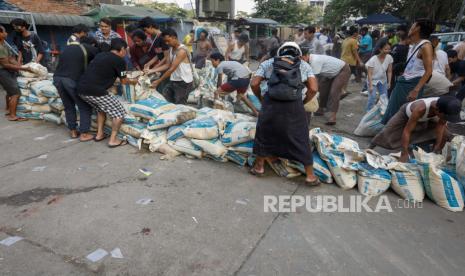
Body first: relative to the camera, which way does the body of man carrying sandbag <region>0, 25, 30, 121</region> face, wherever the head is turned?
to the viewer's right

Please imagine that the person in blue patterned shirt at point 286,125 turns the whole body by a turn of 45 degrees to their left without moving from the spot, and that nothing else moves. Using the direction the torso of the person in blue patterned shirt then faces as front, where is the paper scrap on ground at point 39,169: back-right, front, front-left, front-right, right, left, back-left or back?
front-left

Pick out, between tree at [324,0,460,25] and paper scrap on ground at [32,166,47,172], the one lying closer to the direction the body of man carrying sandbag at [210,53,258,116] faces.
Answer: the paper scrap on ground

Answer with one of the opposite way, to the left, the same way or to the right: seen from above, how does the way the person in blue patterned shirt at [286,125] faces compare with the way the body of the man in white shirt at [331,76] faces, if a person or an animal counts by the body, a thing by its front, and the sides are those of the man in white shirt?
to the right

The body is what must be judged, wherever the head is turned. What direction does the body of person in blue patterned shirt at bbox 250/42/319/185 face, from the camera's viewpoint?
away from the camera

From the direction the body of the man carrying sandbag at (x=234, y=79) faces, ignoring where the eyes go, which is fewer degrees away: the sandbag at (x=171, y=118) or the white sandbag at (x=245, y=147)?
the sandbag

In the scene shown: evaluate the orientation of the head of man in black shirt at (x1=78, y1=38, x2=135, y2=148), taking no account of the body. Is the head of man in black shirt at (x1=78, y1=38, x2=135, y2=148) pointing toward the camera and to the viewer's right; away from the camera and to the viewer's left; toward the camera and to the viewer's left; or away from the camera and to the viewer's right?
away from the camera and to the viewer's right

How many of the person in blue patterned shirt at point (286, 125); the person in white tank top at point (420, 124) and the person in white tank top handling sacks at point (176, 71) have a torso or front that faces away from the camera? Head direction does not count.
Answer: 1

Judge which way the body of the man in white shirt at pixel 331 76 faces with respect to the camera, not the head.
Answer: to the viewer's left

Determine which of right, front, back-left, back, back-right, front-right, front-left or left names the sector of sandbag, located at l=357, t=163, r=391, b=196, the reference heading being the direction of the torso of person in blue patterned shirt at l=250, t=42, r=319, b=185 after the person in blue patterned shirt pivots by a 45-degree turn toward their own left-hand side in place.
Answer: back-right
